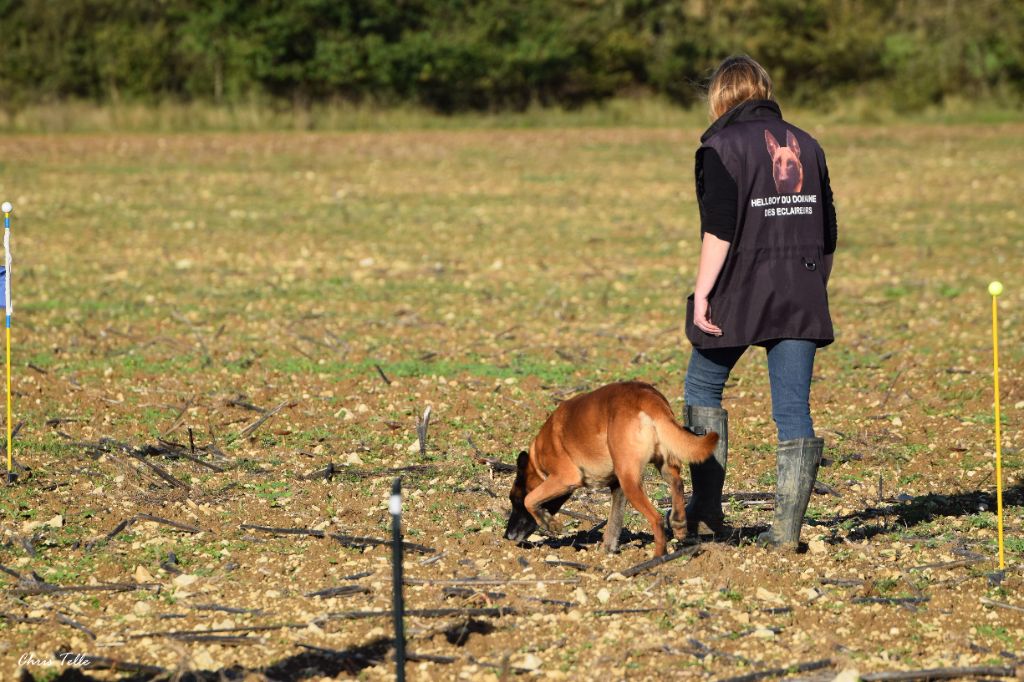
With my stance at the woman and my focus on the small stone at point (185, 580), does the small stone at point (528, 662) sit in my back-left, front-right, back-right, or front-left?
front-left

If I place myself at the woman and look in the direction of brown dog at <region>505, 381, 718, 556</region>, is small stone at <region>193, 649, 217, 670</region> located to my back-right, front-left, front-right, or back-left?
front-left

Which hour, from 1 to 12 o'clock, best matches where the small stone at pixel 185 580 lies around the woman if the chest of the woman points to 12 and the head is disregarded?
The small stone is roughly at 10 o'clock from the woman.

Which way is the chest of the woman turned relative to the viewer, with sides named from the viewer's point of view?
facing away from the viewer and to the left of the viewer

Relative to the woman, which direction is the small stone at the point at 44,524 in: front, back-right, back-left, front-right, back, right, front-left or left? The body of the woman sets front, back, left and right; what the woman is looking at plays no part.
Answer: front-left

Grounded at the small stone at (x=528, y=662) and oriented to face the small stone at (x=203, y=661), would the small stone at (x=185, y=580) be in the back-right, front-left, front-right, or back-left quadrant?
front-right

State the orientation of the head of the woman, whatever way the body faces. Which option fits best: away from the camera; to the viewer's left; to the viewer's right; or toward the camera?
away from the camera

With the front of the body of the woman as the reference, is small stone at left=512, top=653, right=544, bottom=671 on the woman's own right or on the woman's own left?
on the woman's own left
